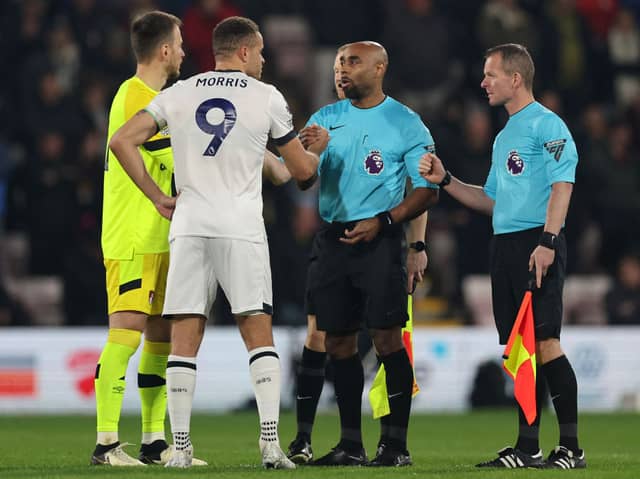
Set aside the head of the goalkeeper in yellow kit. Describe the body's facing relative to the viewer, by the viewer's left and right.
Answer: facing to the right of the viewer

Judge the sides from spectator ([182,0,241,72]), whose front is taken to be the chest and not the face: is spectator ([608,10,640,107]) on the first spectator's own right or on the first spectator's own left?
on the first spectator's own left

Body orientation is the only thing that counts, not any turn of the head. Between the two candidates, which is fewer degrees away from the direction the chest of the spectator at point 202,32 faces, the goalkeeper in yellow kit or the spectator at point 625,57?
the goalkeeper in yellow kit

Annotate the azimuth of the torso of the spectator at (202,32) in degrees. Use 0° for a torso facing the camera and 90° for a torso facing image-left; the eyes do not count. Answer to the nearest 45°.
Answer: approximately 0°

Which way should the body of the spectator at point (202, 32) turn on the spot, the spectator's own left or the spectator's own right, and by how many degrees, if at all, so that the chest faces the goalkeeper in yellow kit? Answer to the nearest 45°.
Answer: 0° — they already face them

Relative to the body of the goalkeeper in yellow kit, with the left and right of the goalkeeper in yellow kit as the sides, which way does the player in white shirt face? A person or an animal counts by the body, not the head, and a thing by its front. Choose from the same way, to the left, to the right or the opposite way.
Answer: to the left

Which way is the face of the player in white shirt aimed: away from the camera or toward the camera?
away from the camera

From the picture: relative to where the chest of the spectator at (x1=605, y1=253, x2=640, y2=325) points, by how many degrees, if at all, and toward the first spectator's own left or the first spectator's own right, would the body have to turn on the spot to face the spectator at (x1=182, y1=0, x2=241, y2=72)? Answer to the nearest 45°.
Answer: approximately 90° to the first spectator's own right

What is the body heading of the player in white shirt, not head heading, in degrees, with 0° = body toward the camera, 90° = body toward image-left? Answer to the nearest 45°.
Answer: approximately 180°

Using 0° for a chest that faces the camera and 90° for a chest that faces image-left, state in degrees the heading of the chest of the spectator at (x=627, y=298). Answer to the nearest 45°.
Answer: approximately 0°
